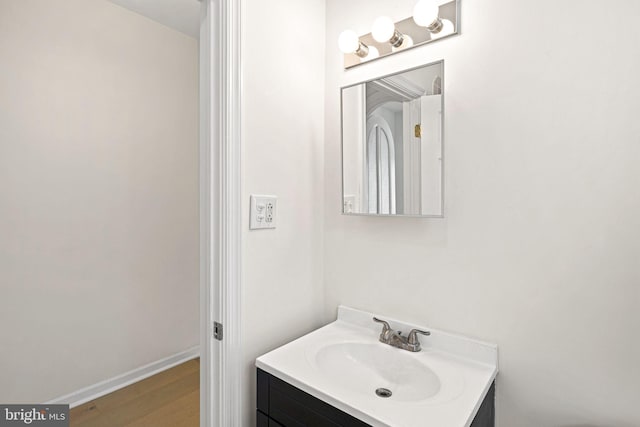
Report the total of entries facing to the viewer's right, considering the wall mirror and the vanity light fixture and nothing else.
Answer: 0

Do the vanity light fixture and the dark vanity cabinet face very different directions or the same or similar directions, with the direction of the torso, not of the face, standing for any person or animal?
same or similar directions

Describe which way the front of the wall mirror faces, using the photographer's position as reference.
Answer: facing the viewer and to the left of the viewer

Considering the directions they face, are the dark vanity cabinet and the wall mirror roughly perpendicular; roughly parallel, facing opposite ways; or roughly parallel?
roughly parallel

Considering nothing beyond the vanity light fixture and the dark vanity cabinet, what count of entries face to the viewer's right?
0

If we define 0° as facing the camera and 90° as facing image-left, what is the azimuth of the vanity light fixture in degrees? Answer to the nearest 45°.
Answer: approximately 45°

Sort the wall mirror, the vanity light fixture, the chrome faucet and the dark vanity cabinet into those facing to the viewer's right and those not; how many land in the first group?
0

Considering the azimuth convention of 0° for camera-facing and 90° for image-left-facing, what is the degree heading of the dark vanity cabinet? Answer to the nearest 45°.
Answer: approximately 45°
